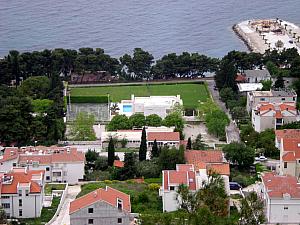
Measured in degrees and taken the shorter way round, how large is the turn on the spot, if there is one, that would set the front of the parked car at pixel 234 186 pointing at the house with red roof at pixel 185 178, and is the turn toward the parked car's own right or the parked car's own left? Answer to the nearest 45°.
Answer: approximately 135° to the parked car's own right
